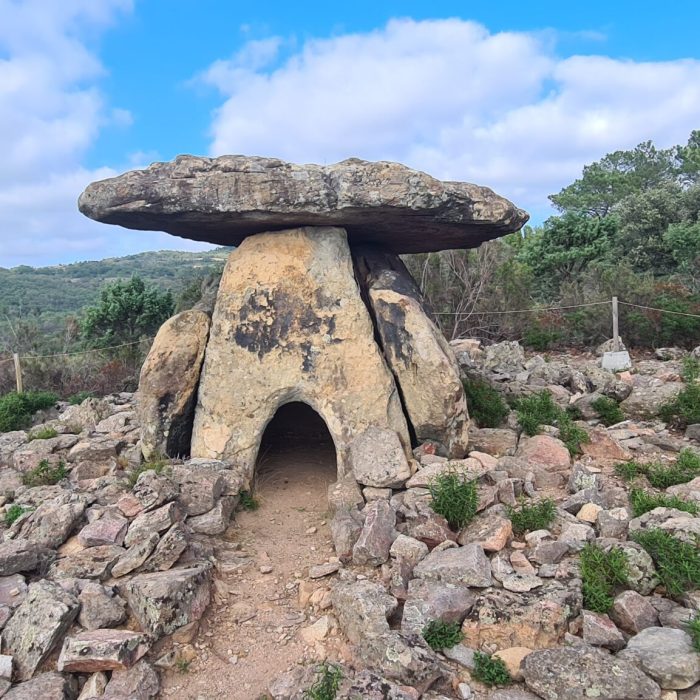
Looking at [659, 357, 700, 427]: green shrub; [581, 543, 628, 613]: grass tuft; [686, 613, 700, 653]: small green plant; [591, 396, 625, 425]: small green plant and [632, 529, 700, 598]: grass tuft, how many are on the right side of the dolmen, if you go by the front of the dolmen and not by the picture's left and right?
0

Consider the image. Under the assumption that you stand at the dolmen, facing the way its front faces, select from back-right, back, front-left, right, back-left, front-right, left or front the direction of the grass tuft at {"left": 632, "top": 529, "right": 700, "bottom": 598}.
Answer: front-left

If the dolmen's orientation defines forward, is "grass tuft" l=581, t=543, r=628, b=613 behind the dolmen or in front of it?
in front

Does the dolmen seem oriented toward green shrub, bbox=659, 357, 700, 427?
no

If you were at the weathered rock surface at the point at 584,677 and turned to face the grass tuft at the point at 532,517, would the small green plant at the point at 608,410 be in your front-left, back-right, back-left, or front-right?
front-right

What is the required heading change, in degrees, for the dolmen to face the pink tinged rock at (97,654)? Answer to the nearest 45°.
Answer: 0° — it already faces it

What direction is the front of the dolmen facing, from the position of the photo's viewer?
facing the viewer

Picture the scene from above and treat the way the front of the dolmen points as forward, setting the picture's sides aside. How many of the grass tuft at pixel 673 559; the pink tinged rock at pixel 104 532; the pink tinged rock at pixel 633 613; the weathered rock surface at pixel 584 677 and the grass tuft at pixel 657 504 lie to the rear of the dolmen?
0

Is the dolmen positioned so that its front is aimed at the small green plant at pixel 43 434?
no

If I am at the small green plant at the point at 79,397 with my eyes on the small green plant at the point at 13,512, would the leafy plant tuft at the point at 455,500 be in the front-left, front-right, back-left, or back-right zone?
front-left

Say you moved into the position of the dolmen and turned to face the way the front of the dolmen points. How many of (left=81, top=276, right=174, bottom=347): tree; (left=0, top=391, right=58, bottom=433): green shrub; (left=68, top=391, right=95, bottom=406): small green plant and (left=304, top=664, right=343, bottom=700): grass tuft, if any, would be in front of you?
1

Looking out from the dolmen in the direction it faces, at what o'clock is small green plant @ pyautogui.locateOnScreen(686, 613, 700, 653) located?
The small green plant is roughly at 11 o'clock from the dolmen.

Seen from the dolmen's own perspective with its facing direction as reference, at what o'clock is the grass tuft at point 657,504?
The grass tuft is roughly at 10 o'clock from the dolmen.

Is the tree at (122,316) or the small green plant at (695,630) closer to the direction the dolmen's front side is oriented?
the small green plant

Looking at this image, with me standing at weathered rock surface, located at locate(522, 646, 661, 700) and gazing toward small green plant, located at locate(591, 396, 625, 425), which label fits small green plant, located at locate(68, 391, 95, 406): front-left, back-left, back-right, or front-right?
front-left

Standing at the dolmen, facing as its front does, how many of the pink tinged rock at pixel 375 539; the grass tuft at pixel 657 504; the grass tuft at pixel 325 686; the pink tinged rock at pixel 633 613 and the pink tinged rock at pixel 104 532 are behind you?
0

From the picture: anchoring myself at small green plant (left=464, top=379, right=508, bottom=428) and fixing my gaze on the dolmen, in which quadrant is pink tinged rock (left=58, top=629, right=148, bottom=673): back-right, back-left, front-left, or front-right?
front-left

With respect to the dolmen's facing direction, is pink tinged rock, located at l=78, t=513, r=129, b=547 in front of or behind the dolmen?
in front

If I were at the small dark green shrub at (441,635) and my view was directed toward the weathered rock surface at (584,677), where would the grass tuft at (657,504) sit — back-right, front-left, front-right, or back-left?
front-left

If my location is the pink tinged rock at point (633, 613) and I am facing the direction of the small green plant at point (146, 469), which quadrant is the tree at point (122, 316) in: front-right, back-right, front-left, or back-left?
front-right

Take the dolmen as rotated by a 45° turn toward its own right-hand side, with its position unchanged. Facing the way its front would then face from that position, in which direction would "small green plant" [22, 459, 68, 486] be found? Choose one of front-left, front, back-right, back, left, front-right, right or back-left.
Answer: front-right

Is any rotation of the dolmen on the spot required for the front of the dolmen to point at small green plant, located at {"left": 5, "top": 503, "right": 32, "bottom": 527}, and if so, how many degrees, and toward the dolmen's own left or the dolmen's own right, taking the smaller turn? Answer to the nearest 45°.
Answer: approximately 90° to the dolmen's own right

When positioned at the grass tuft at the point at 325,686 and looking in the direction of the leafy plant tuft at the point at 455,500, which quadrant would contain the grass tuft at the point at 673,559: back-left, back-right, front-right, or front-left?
front-right
